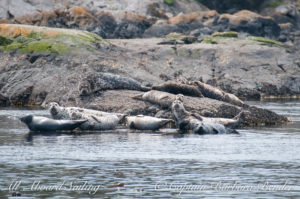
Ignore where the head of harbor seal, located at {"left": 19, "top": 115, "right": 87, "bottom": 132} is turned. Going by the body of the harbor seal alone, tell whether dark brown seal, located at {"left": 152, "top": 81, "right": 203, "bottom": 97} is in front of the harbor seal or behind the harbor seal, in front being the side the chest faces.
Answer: behind

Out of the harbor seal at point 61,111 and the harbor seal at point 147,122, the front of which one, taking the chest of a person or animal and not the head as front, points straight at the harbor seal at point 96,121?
the harbor seal at point 147,122

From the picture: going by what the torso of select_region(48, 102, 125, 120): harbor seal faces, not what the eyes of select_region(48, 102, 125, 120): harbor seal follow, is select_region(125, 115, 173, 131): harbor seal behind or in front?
behind

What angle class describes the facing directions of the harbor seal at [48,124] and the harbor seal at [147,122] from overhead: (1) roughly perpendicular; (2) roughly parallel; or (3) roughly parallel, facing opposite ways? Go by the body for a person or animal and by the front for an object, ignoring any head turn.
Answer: roughly parallel

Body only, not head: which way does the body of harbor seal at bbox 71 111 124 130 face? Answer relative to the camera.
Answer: to the viewer's left

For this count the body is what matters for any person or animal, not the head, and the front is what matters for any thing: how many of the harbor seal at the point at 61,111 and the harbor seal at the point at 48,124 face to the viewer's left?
2

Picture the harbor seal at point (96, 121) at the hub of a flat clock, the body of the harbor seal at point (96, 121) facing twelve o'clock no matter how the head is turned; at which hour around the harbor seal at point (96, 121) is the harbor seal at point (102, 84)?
the harbor seal at point (102, 84) is roughly at 3 o'clock from the harbor seal at point (96, 121).

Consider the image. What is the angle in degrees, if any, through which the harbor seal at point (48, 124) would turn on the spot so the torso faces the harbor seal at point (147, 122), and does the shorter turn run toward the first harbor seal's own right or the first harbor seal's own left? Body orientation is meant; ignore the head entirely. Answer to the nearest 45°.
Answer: approximately 180°

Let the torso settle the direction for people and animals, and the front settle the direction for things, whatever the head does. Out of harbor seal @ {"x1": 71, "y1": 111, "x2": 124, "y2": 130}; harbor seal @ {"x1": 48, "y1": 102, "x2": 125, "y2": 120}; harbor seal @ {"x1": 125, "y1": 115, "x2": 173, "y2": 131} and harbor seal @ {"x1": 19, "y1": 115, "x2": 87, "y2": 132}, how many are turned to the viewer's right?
0

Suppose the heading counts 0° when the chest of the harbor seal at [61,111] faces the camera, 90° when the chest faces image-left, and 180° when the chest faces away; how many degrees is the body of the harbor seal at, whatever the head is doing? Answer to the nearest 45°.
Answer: approximately 90°

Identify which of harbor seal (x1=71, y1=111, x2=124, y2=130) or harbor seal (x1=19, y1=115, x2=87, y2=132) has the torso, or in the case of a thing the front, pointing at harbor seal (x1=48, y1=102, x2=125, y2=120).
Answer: harbor seal (x1=71, y1=111, x2=124, y2=130)

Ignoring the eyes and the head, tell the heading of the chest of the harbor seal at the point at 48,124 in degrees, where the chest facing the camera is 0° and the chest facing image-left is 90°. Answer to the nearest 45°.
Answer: approximately 90°
